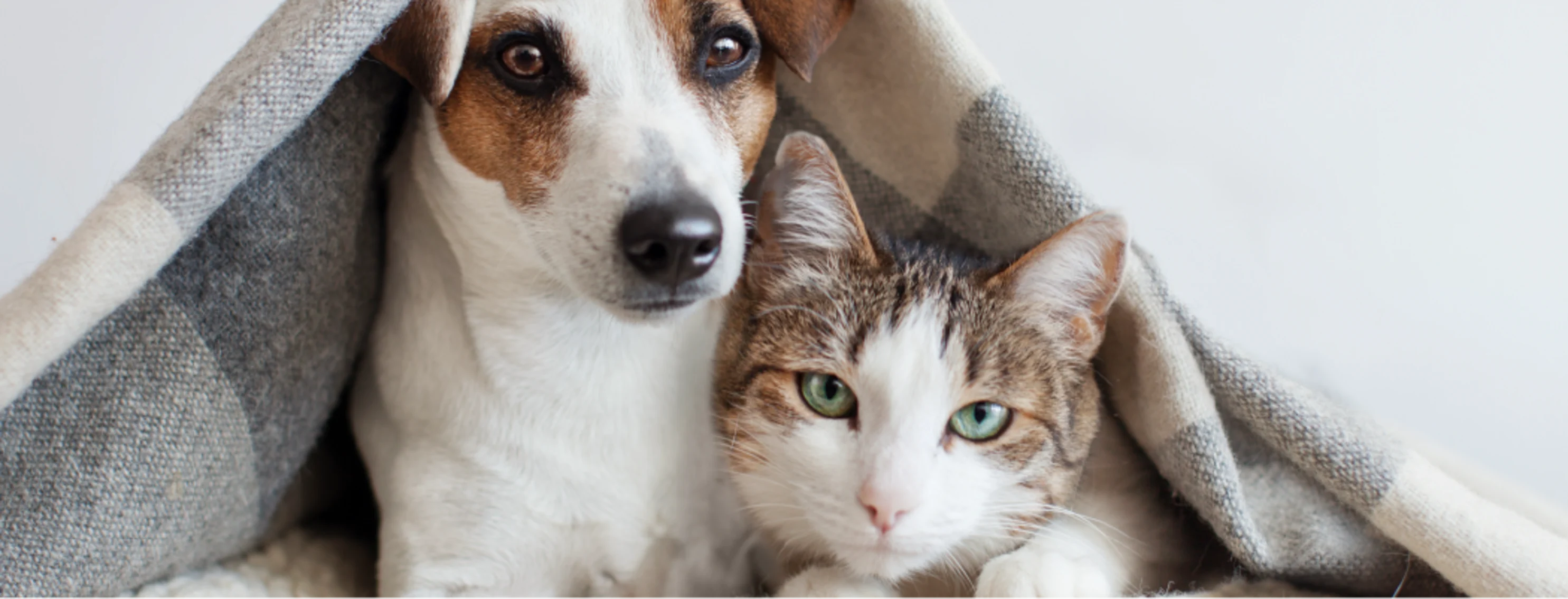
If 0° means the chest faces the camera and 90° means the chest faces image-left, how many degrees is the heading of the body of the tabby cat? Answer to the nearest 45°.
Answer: approximately 0°
